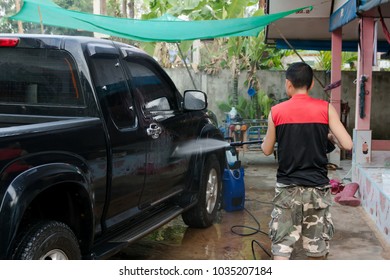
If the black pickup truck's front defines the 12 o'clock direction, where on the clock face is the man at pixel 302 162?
The man is roughly at 2 o'clock from the black pickup truck.

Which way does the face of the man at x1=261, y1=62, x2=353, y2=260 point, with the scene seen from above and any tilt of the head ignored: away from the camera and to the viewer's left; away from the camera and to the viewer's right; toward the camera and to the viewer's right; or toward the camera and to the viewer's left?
away from the camera and to the viewer's left

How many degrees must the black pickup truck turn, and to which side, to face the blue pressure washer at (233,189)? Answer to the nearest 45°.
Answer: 0° — it already faces it

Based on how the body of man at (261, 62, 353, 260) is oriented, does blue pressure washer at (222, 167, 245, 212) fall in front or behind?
in front

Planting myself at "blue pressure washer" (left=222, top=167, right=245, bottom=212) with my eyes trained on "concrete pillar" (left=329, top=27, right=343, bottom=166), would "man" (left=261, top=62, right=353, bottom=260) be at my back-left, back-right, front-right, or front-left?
back-right

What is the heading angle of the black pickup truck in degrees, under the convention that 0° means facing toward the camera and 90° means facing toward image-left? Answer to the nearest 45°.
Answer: approximately 225°

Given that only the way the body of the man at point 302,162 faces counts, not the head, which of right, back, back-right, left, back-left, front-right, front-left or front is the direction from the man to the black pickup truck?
left

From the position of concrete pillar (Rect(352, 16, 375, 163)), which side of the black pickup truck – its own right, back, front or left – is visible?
front

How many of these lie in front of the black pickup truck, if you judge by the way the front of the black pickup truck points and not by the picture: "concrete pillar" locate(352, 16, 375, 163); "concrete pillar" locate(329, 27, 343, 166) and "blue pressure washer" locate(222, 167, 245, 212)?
3

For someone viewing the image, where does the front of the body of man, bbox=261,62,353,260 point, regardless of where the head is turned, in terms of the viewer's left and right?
facing away from the viewer

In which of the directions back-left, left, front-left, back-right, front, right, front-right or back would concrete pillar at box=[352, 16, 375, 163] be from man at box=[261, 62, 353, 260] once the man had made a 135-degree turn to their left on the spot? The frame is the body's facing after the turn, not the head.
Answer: back-right

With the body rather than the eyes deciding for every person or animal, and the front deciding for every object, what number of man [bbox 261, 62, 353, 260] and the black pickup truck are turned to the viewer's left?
0

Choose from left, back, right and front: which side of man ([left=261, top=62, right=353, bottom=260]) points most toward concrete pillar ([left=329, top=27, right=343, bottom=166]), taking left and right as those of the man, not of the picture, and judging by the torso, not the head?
front
